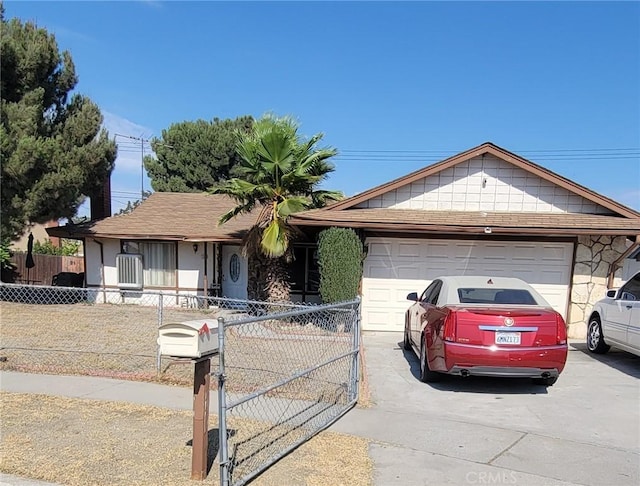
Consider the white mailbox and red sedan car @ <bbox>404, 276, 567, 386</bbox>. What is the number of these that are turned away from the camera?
1

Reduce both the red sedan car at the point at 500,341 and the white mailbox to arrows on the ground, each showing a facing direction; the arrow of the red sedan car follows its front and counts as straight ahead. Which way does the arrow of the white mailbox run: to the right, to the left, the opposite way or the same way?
the opposite way

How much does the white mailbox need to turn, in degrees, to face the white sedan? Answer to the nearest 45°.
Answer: approximately 135° to its left

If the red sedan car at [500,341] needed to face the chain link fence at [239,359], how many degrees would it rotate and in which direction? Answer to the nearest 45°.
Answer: approximately 90° to its left

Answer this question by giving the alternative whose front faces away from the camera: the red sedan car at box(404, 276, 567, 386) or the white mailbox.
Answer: the red sedan car

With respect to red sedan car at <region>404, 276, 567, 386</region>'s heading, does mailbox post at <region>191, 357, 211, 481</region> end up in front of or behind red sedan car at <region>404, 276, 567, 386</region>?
behind

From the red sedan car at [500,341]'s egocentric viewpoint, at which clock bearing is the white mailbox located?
The white mailbox is roughly at 7 o'clock from the red sedan car.

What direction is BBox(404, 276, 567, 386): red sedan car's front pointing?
away from the camera
